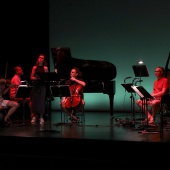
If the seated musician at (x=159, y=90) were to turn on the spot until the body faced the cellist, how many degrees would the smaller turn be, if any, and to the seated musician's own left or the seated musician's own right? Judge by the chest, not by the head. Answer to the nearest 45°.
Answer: approximately 45° to the seated musician's own right

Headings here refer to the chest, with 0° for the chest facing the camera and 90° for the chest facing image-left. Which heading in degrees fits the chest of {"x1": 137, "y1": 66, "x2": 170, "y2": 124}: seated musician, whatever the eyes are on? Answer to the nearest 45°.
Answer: approximately 45°

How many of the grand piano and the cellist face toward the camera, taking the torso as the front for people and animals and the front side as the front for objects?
1

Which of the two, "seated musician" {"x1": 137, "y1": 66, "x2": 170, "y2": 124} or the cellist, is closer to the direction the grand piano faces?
the cellist

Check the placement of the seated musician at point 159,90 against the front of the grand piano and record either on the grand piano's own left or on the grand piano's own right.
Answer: on the grand piano's own left

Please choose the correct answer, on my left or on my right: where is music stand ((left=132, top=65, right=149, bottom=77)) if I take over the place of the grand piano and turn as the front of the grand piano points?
on my left

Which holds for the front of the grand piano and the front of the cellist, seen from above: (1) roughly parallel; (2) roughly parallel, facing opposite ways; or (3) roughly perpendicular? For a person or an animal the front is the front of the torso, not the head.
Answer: roughly perpendicular

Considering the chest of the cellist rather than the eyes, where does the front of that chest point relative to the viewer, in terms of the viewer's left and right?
facing the viewer

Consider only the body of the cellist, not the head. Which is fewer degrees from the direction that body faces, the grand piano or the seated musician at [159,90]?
the seated musician

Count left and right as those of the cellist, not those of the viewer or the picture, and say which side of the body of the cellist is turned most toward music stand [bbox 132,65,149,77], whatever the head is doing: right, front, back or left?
left

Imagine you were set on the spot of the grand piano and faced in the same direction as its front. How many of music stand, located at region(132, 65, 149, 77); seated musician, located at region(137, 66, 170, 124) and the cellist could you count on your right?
0

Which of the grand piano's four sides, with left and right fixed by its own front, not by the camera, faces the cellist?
left

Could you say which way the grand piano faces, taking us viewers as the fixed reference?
facing to the left of the viewer

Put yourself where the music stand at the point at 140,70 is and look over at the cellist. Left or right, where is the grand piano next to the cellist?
right
